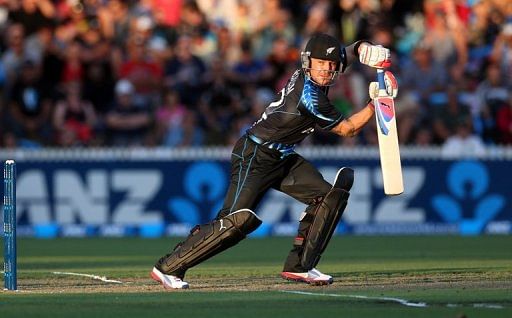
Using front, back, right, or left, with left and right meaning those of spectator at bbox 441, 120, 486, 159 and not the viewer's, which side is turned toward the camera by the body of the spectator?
front

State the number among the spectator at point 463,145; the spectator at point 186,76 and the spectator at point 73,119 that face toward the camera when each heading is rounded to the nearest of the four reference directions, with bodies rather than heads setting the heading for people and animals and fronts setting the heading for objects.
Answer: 3

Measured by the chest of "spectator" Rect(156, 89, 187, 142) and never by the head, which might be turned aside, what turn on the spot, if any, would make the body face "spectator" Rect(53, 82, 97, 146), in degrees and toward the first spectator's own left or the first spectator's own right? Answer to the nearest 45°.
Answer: approximately 90° to the first spectator's own right

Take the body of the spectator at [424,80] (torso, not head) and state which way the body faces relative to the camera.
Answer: toward the camera

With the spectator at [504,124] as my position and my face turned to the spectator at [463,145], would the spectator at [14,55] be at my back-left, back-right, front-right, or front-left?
front-right

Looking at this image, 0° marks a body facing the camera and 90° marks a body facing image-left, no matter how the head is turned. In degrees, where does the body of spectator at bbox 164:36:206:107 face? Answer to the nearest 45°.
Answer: approximately 0°

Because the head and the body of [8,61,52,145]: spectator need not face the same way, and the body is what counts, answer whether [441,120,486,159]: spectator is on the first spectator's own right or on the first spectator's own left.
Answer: on the first spectator's own left

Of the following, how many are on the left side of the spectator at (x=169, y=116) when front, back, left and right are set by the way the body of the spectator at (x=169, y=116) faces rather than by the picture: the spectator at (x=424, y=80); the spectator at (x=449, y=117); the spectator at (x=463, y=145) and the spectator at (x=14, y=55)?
3

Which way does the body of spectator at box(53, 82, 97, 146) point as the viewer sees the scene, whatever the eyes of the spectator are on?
toward the camera

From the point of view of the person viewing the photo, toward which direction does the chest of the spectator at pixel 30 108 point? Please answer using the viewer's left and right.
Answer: facing the viewer

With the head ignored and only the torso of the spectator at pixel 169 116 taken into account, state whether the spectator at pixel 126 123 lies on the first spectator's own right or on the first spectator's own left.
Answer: on the first spectator's own right
